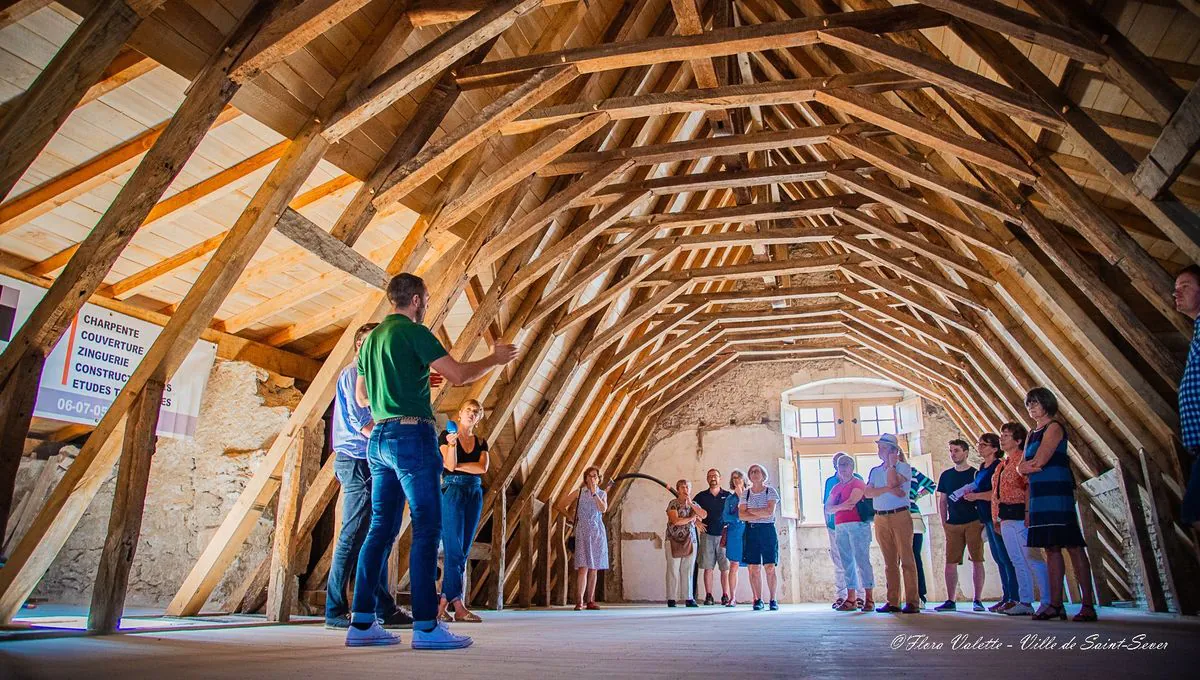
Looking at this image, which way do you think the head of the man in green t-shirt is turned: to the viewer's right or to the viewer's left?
to the viewer's right

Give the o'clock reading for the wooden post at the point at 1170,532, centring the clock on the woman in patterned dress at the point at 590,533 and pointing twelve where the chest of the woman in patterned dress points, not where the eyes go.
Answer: The wooden post is roughly at 10 o'clock from the woman in patterned dress.

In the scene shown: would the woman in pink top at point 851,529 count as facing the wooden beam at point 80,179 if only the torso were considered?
yes

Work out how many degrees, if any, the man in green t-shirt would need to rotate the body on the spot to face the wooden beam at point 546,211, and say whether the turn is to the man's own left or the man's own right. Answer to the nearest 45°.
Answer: approximately 45° to the man's own left

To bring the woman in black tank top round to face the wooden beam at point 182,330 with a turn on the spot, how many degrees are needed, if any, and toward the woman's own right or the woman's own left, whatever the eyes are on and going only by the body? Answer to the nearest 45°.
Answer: approximately 45° to the woman's own right

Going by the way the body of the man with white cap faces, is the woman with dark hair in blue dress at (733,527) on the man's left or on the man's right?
on the man's right

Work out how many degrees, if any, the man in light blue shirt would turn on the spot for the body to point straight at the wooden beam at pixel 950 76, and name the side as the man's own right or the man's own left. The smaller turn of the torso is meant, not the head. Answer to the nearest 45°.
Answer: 0° — they already face it

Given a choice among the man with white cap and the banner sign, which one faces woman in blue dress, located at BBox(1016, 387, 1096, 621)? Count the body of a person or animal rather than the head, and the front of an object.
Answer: the banner sign

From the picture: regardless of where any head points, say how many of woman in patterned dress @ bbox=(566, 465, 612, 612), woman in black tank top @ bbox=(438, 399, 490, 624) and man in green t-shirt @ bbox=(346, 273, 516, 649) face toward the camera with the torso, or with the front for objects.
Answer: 2

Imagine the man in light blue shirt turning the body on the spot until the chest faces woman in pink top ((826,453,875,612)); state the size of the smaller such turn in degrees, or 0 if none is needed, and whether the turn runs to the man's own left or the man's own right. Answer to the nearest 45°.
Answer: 0° — they already face them
